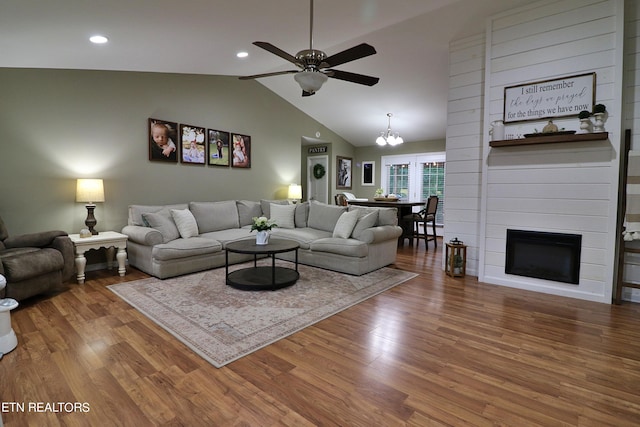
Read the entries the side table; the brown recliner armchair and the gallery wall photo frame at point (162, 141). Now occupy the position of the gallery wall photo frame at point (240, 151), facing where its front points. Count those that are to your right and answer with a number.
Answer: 3

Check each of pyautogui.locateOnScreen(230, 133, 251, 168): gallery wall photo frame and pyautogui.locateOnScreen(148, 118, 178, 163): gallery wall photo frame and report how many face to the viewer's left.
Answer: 0

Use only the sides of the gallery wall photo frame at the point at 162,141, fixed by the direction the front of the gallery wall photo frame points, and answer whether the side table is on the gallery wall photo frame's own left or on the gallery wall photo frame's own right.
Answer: on the gallery wall photo frame's own right

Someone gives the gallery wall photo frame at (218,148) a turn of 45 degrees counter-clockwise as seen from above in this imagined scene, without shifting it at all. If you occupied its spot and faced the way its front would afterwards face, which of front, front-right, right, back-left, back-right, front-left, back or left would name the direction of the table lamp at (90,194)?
back-right

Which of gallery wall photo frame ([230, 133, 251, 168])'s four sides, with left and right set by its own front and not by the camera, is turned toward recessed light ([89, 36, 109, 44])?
right

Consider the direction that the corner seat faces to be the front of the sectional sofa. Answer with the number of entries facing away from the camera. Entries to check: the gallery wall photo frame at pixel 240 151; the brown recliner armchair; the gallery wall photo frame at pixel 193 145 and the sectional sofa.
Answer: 0

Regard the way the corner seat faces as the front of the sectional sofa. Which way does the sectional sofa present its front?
toward the camera

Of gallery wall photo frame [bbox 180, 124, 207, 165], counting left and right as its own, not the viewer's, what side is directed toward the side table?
right

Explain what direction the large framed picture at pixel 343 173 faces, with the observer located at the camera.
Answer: facing the viewer and to the right of the viewer

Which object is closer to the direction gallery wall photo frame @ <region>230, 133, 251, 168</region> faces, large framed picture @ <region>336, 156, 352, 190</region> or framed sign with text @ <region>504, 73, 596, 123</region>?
the framed sign with text

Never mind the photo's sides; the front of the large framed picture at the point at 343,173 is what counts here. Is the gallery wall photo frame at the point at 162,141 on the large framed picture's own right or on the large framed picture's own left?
on the large framed picture's own right
